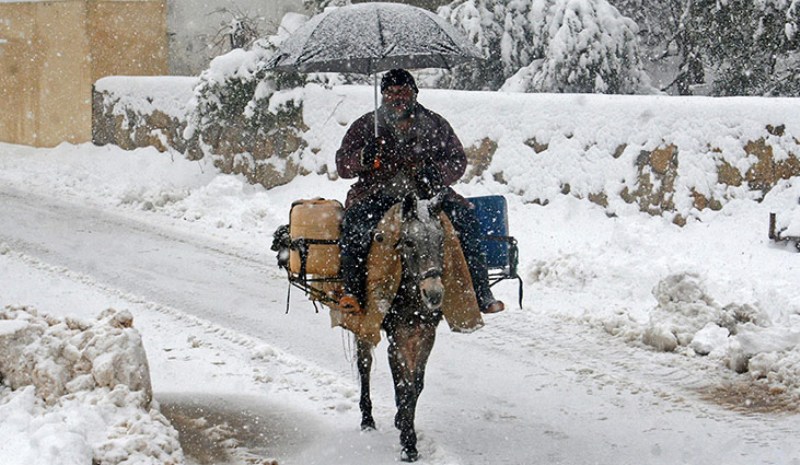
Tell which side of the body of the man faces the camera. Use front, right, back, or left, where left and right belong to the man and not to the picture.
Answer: front

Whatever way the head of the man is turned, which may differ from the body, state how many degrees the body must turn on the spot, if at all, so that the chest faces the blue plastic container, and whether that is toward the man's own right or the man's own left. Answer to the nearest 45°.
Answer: approximately 135° to the man's own left

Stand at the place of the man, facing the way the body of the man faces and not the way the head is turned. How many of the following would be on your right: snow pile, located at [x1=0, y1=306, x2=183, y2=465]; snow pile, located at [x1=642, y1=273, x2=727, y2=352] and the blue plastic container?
1

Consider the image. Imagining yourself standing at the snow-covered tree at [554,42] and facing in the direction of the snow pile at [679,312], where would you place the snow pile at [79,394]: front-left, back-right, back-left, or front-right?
front-right

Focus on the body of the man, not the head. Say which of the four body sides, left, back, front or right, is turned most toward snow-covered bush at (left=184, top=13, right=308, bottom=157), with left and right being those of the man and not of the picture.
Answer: back

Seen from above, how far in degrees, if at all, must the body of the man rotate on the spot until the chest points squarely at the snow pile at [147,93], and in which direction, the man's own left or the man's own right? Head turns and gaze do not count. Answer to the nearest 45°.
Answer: approximately 180°

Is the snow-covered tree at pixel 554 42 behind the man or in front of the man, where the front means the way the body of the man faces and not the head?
behind

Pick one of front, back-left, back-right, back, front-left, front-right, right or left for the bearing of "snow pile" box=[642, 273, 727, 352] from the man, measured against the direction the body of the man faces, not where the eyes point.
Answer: back-left

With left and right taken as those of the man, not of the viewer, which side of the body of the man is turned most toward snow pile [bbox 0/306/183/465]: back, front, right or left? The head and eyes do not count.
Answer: right

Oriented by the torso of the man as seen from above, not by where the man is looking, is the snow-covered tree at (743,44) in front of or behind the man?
behind
